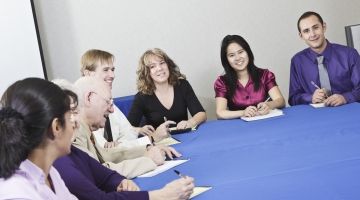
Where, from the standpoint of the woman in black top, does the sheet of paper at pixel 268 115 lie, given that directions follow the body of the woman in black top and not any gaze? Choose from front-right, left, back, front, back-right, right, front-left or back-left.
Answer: front-left

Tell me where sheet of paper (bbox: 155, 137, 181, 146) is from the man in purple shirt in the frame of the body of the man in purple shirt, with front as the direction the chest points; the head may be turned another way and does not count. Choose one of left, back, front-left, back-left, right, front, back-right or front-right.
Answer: front-right

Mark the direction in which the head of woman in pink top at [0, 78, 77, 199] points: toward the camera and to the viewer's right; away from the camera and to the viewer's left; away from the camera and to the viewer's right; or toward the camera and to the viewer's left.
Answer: away from the camera and to the viewer's right

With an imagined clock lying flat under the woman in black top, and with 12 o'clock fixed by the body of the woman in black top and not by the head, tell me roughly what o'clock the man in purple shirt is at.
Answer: The man in purple shirt is roughly at 9 o'clock from the woman in black top.

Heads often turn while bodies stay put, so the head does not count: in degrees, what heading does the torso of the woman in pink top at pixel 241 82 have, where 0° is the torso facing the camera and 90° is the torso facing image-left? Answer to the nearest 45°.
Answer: approximately 0°

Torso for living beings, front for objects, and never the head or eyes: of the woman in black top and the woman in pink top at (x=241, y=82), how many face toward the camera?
2

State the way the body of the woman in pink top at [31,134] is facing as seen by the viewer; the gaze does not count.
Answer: to the viewer's right

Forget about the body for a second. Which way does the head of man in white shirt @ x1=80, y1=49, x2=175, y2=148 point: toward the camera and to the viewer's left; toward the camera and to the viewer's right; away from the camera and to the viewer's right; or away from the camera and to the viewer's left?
toward the camera and to the viewer's right
